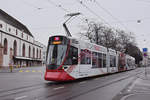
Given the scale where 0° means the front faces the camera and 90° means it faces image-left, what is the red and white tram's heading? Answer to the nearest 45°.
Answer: approximately 45°
